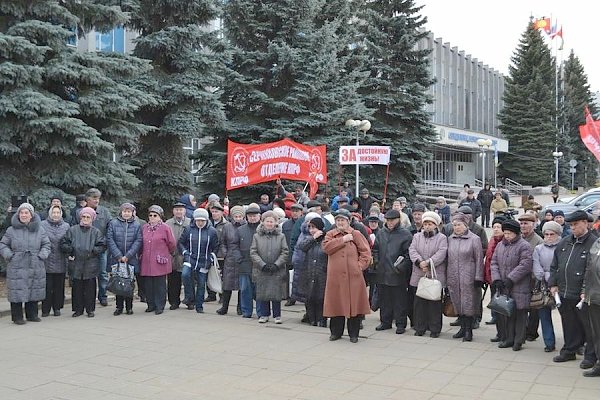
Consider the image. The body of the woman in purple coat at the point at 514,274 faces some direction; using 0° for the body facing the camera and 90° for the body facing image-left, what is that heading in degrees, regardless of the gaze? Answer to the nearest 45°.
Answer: approximately 45°

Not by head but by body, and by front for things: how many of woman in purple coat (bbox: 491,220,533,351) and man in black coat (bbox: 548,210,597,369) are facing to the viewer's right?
0

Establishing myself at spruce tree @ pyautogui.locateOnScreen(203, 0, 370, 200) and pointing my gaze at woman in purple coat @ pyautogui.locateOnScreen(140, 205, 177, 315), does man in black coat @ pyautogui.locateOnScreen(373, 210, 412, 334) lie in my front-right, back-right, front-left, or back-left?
front-left

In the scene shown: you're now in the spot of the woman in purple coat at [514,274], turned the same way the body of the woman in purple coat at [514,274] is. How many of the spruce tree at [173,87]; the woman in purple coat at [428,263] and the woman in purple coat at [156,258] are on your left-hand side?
0

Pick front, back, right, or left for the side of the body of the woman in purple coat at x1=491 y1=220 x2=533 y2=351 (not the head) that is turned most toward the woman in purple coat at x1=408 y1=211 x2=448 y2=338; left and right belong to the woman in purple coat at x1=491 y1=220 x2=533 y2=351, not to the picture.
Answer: right

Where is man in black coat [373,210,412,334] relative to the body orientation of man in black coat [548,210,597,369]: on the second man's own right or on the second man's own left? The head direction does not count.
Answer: on the second man's own right

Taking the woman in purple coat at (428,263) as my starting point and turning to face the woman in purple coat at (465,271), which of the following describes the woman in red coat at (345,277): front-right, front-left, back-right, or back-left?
back-right

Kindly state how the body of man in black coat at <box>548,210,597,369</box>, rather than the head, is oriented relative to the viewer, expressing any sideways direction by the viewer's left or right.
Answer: facing the viewer and to the left of the viewer

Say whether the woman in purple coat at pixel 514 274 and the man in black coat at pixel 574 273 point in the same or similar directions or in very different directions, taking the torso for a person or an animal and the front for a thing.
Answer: same or similar directions

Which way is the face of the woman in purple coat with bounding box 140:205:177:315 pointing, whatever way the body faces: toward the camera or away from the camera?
toward the camera

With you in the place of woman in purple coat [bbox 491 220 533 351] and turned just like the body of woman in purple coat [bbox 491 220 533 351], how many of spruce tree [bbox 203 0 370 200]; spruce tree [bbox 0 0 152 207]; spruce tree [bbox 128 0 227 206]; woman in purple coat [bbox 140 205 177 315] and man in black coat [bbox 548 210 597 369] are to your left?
1

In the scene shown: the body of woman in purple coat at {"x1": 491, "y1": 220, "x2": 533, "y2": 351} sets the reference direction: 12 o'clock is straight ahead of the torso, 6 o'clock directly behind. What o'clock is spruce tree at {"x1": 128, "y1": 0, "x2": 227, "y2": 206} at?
The spruce tree is roughly at 3 o'clock from the woman in purple coat.

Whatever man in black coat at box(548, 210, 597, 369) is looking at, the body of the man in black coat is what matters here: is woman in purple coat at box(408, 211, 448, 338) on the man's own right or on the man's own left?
on the man's own right

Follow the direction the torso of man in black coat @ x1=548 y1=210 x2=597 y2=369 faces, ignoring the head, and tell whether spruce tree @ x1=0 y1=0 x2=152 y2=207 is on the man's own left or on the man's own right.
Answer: on the man's own right

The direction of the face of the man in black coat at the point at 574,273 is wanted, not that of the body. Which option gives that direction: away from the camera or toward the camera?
toward the camera

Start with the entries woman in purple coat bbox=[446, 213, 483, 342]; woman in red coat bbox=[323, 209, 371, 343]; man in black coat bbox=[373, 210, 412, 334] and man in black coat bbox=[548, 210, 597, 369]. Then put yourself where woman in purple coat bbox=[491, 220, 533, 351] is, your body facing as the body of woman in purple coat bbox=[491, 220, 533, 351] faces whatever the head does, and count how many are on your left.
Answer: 1

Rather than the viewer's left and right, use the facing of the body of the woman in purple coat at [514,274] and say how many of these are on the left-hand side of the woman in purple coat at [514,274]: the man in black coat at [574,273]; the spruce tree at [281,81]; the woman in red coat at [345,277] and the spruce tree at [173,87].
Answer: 1
